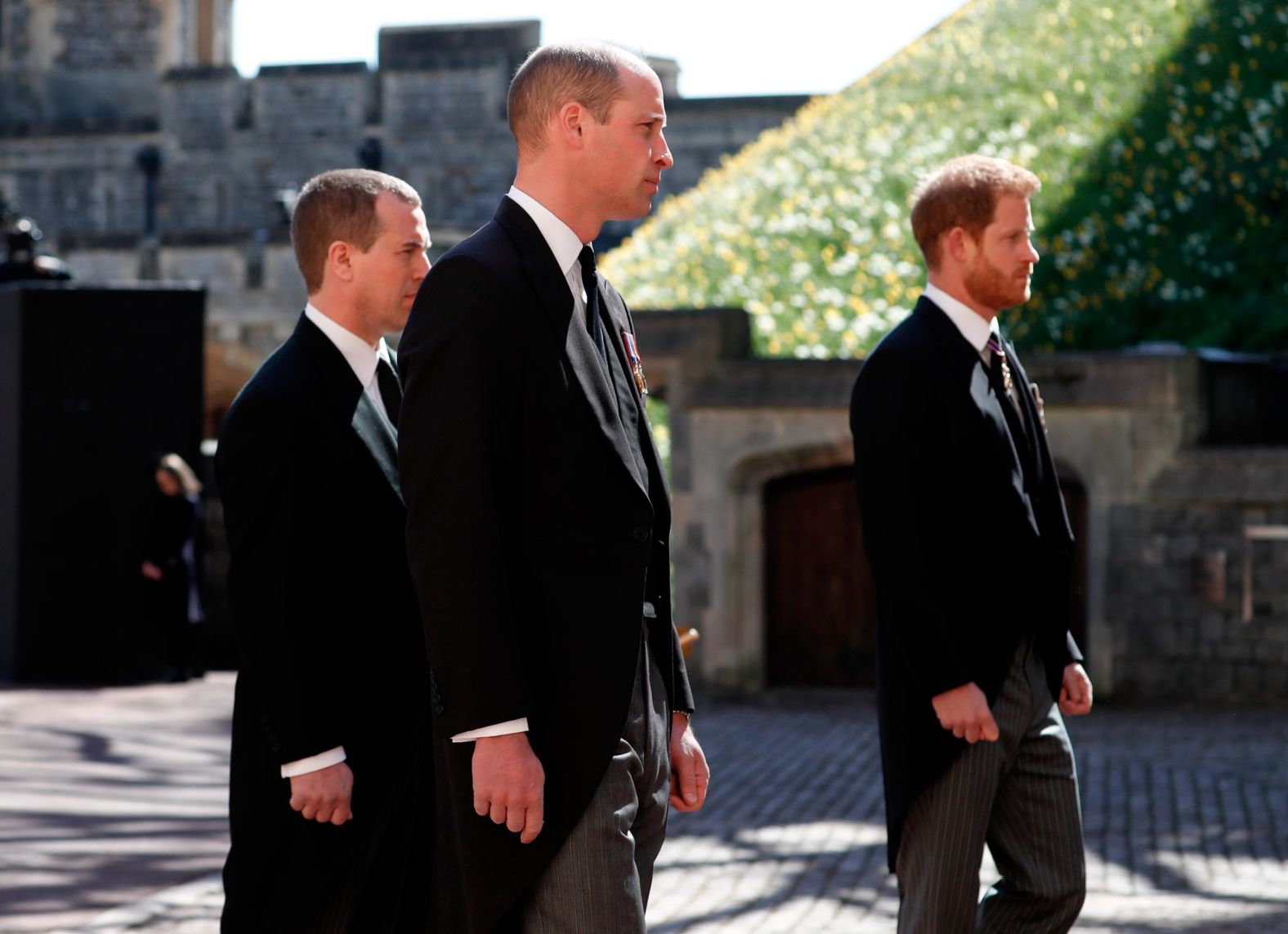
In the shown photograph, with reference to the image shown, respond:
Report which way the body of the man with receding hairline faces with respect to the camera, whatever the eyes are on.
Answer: to the viewer's right

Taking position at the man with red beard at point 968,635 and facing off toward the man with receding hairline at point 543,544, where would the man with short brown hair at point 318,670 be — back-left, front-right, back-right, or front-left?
front-right

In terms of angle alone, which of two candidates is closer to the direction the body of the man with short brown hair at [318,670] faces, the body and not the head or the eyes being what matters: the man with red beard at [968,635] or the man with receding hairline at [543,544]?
the man with red beard

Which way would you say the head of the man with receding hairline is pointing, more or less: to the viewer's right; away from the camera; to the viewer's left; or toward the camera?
to the viewer's right

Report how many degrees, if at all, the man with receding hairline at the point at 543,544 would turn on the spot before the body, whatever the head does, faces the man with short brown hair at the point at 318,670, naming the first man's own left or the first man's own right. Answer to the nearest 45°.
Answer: approximately 135° to the first man's own left

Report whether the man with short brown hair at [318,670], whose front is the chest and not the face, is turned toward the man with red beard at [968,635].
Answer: yes

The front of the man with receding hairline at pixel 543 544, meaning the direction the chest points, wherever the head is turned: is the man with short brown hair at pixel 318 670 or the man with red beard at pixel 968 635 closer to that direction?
the man with red beard

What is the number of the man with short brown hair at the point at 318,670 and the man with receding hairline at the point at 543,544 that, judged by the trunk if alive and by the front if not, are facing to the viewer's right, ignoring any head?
2

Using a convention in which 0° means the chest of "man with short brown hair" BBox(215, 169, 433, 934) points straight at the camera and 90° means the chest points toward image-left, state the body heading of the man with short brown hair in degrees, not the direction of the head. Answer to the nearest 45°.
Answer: approximately 270°

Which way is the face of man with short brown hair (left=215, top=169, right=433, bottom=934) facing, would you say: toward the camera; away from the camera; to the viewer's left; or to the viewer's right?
to the viewer's right

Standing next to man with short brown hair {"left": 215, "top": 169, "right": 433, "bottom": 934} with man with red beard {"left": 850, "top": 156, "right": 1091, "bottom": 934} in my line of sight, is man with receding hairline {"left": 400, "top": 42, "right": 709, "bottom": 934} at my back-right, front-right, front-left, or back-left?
front-right
